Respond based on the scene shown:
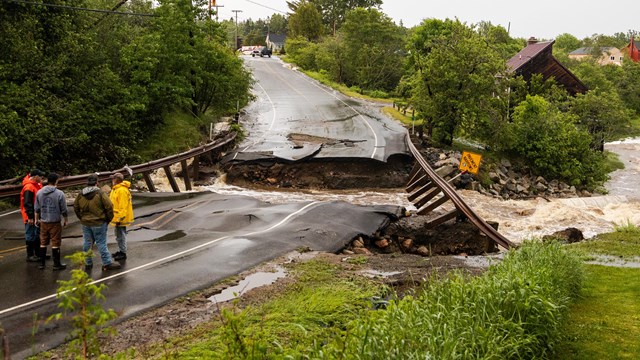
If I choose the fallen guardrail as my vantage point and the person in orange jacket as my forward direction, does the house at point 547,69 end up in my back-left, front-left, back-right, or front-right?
back-right

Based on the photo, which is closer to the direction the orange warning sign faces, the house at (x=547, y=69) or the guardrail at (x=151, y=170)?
the guardrail

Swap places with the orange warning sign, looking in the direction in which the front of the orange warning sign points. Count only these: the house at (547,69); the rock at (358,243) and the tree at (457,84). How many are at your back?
2

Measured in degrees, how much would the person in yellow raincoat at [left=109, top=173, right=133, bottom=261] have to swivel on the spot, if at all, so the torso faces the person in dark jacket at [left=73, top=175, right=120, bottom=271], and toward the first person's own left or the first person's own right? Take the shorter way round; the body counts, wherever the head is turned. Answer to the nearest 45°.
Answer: approximately 45° to the first person's own left

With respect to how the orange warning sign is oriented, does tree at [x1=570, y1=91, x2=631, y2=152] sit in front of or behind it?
behind

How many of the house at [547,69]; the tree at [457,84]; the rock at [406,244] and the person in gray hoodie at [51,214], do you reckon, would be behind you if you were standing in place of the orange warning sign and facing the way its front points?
2

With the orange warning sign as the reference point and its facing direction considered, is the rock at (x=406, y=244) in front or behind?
in front

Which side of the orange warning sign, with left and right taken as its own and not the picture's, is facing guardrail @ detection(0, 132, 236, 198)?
right

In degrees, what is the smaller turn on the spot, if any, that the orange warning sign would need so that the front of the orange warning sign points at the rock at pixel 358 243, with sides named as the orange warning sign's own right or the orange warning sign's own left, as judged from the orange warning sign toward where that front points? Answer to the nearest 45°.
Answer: approximately 45° to the orange warning sign's own right

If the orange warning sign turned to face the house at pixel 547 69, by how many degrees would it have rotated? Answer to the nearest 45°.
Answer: approximately 180°

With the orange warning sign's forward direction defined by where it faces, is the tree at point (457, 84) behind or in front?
behind
